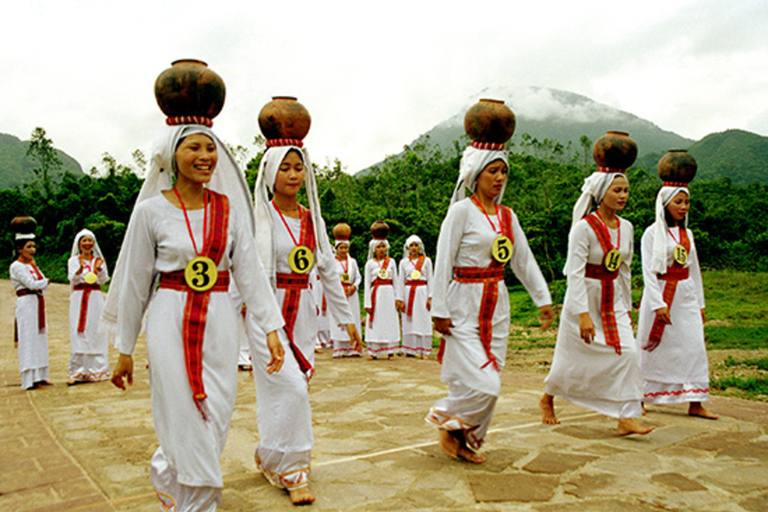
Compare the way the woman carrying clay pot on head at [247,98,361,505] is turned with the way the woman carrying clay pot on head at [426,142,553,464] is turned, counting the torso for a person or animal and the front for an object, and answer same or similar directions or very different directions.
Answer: same or similar directions

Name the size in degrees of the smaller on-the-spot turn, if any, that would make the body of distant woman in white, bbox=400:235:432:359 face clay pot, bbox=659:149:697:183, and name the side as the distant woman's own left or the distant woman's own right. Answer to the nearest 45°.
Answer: approximately 45° to the distant woman's own left

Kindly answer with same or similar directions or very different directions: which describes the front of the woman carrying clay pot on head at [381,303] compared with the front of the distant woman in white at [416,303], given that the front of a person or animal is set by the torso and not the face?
same or similar directions

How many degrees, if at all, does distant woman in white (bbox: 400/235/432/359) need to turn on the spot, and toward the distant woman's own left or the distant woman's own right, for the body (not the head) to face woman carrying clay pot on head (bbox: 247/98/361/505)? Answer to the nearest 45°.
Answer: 0° — they already face them

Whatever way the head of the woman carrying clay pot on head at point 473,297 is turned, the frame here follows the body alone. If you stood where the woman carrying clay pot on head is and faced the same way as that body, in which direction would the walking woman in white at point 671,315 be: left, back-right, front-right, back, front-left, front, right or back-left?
left

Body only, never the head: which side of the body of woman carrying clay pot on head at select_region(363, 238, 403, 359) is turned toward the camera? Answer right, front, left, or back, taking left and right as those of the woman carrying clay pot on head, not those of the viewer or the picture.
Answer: front

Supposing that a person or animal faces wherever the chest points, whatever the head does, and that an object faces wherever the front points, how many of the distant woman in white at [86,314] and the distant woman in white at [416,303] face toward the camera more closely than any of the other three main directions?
2

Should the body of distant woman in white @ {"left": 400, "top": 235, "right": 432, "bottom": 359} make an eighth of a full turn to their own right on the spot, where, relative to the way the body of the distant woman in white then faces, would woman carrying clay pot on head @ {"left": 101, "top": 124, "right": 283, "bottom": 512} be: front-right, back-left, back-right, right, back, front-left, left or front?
front-left

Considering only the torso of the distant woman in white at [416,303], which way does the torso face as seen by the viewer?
toward the camera

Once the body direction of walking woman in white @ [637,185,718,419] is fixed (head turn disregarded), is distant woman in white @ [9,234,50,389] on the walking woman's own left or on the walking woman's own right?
on the walking woman's own right

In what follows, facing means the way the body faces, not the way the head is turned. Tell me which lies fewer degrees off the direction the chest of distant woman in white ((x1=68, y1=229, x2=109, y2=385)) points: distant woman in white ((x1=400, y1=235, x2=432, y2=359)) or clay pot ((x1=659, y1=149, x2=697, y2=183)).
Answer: the clay pot

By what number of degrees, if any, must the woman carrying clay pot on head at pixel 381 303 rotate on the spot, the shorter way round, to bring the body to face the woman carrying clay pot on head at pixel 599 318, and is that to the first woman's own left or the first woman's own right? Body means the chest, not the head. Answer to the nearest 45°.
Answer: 0° — they already face them

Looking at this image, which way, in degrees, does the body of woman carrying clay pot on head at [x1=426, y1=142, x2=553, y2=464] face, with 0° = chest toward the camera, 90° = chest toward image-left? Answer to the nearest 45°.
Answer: approximately 315°

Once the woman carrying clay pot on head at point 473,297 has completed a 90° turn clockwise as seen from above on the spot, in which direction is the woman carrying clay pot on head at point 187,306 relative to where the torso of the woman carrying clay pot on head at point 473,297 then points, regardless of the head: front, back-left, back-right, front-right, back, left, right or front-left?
front

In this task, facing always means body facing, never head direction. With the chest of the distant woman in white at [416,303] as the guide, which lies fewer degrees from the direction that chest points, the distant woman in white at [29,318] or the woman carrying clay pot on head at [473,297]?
the woman carrying clay pot on head

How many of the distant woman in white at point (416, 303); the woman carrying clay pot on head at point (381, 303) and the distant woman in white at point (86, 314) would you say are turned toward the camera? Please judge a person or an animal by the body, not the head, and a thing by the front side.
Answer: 3

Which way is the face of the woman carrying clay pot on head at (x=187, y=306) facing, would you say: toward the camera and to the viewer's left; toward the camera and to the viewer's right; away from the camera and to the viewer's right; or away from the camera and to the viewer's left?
toward the camera and to the viewer's right

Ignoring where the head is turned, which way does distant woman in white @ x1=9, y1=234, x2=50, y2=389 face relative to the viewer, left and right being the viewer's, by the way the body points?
facing the viewer and to the right of the viewer

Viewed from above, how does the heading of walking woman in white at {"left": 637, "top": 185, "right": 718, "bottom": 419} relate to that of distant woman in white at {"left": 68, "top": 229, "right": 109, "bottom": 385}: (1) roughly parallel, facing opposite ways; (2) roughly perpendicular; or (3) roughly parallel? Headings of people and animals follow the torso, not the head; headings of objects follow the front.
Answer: roughly parallel

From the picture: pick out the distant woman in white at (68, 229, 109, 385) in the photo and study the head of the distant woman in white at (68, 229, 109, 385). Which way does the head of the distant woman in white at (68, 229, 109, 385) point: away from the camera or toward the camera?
toward the camera

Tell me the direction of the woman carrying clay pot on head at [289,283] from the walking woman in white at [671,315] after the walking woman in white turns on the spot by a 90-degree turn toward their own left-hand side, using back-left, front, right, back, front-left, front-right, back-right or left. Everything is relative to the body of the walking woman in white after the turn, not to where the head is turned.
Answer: back

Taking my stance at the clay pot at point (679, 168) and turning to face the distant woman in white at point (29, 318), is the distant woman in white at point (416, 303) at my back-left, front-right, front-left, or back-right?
front-right
